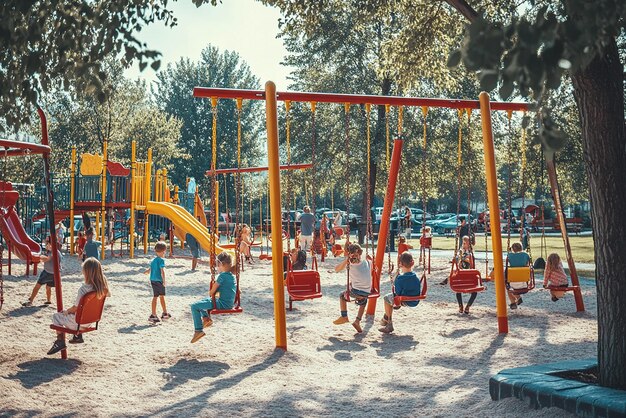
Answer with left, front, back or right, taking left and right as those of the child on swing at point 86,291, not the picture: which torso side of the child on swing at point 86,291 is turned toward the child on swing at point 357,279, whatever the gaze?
back

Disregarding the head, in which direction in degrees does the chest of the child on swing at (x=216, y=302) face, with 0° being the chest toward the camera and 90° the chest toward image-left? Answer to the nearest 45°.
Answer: approximately 90°

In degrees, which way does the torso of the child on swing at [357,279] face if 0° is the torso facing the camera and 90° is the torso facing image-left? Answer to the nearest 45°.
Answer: approximately 45°

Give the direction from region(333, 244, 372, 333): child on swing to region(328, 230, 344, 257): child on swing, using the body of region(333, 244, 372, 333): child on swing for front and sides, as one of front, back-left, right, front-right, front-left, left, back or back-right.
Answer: back-right

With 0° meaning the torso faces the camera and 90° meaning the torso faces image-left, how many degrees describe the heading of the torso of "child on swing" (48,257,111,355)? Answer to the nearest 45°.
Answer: approximately 90°

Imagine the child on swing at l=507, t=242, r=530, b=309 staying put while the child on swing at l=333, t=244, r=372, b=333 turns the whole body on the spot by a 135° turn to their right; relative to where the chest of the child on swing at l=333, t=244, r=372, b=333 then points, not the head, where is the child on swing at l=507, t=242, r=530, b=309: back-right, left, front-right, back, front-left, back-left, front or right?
front-right

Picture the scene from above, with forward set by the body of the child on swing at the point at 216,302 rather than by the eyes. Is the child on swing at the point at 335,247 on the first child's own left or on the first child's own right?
on the first child's own right

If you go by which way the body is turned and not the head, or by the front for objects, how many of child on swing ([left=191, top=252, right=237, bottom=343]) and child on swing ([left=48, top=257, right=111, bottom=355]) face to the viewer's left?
2
